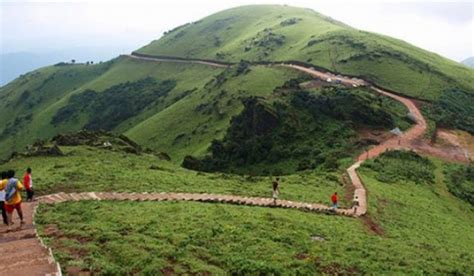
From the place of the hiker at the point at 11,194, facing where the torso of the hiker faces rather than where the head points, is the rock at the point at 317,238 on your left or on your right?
on your right

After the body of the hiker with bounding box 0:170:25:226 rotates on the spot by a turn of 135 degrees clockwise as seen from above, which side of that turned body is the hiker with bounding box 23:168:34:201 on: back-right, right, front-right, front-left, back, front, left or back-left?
back-left
